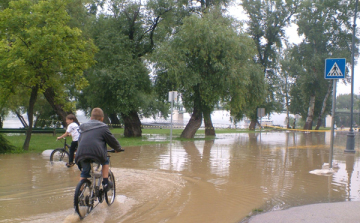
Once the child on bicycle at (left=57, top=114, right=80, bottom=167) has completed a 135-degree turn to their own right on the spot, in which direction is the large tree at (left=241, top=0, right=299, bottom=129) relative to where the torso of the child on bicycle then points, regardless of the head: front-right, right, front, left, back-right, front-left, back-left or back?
front

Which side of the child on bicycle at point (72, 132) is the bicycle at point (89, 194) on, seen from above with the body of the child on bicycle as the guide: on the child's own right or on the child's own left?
on the child's own left

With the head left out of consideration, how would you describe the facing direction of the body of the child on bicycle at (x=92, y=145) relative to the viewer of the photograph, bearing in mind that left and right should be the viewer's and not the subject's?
facing away from the viewer and to the right of the viewer

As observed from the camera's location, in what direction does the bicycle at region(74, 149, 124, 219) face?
facing away from the viewer and to the right of the viewer

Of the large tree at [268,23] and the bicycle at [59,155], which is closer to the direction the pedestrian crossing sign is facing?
the bicycle

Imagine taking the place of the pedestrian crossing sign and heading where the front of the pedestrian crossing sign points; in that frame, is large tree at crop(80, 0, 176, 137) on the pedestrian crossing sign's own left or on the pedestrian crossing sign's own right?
on the pedestrian crossing sign's own right

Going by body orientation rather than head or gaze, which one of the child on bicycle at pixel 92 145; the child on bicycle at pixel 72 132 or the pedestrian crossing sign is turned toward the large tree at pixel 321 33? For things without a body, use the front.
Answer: the child on bicycle at pixel 92 145
